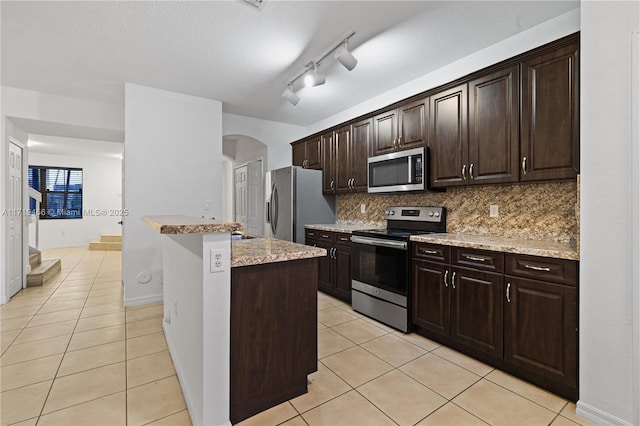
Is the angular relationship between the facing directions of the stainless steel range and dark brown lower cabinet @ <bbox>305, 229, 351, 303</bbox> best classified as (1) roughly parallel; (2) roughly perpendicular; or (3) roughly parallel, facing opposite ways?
roughly parallel

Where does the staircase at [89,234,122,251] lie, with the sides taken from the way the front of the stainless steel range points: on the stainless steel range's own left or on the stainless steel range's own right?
on the stainless steel range's own right

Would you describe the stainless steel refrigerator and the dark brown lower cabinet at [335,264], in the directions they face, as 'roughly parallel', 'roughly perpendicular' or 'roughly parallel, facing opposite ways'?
roughly parallel

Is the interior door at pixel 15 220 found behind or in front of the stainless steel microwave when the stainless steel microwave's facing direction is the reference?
in front

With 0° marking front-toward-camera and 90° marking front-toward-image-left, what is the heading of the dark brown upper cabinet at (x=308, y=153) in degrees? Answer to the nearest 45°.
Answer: approximately 45°

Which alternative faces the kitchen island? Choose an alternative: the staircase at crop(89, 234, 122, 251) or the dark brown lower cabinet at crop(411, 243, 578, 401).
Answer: the dark brown lower cabinet

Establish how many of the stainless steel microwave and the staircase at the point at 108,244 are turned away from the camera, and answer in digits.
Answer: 0

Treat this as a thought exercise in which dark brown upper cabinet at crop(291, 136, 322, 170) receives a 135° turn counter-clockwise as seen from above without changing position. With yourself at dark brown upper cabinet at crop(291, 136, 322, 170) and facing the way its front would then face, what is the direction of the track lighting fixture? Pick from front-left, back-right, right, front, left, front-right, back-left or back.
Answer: right

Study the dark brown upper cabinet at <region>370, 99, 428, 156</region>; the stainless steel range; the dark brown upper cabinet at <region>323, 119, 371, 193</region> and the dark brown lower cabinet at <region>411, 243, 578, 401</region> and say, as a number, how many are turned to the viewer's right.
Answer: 0

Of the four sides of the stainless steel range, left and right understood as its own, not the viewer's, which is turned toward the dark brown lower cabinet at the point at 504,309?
left

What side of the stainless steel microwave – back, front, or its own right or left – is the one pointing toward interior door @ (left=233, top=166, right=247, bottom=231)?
right

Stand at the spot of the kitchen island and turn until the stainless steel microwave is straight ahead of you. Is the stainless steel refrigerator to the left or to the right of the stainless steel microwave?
left

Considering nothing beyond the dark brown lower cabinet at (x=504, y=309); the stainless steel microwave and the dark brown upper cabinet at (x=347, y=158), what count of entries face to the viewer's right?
0
